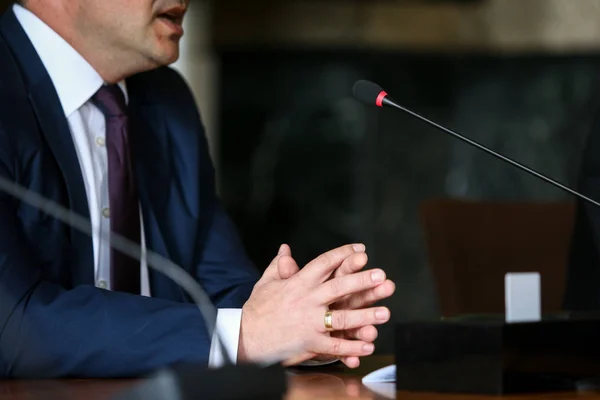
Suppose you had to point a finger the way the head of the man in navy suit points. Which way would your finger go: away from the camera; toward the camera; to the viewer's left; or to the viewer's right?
to the viewer's right

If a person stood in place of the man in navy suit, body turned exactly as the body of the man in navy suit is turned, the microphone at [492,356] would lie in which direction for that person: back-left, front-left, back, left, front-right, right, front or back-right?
front

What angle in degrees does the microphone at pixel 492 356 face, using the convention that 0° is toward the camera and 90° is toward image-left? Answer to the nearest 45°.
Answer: approximately 90°

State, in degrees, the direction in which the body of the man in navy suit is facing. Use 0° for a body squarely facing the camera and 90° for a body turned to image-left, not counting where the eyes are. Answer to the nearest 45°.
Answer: approximately 315°

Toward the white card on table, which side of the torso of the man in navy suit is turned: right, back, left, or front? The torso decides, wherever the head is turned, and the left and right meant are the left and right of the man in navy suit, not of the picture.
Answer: front

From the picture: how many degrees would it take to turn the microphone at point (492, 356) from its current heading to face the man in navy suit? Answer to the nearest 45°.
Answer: approximately 45° to its right

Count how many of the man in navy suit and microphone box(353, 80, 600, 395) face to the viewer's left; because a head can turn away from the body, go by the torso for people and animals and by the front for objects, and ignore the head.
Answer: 1
